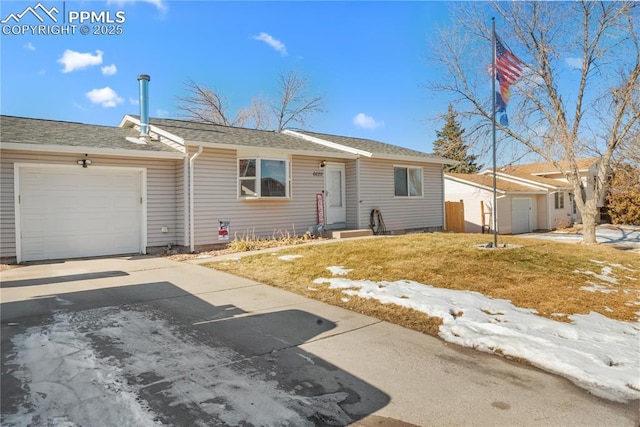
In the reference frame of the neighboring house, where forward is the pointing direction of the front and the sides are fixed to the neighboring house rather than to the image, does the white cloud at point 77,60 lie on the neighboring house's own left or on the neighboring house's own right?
on the neighboring house's own right

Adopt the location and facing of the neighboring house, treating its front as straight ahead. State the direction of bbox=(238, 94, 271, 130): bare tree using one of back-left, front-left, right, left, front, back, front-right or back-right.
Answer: back-right

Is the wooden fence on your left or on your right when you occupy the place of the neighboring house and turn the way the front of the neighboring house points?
on your right

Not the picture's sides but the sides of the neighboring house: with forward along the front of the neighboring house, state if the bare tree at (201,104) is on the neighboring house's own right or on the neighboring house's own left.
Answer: on the neighboring house's own right

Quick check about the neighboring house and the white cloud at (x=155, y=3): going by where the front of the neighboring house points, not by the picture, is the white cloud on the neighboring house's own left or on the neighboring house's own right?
on the neighboring house's own right

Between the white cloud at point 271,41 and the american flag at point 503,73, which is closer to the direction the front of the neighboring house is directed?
the american flag

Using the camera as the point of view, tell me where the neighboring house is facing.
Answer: facing the viewer and to the right of the viewer
